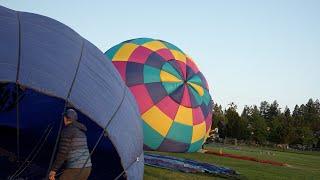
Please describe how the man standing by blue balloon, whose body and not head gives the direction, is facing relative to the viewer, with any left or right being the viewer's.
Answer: facing away from the viewer and to the left of the viewer

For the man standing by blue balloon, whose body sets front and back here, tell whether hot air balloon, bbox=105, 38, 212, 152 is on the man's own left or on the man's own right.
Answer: on the man's own right
